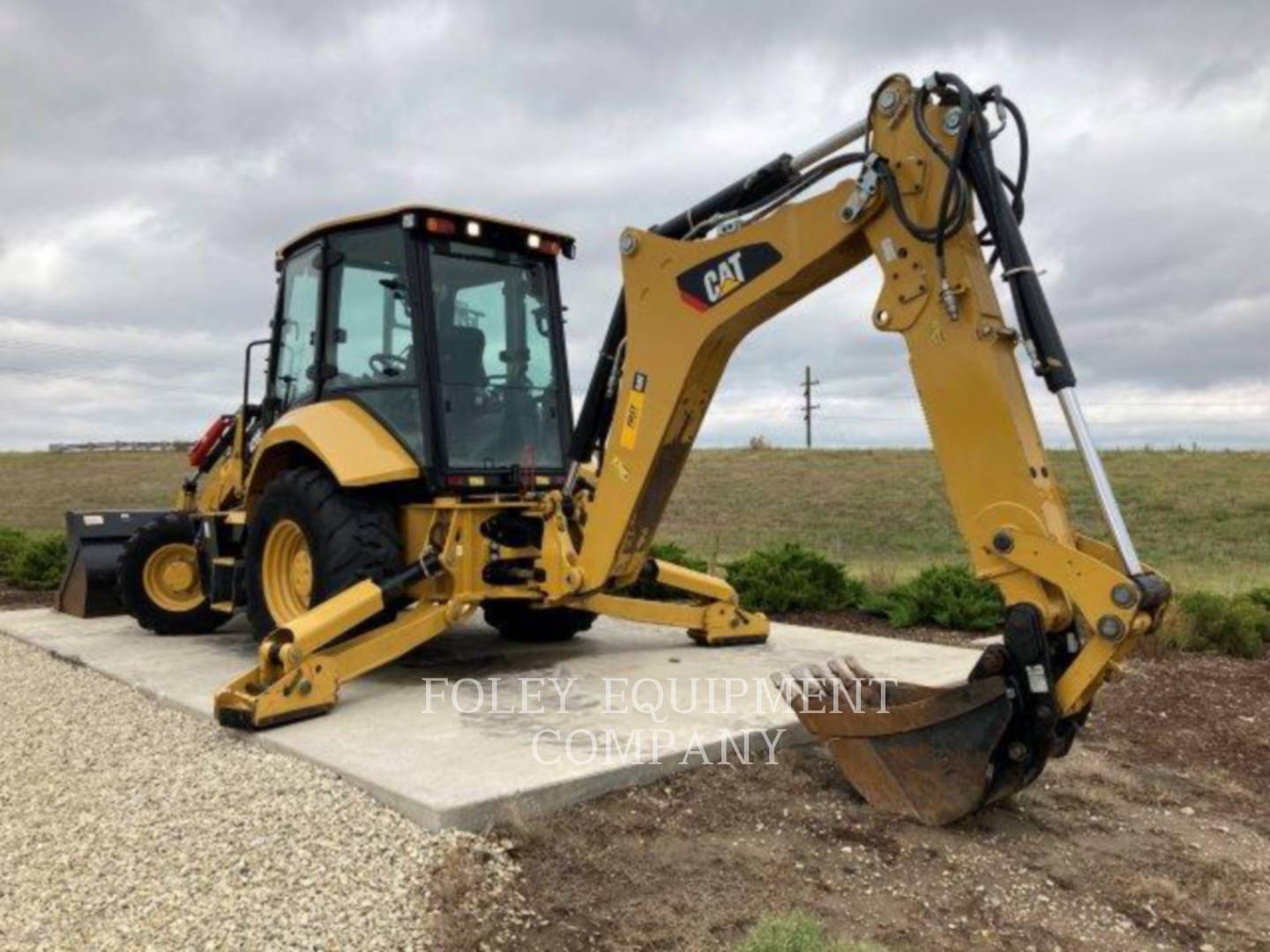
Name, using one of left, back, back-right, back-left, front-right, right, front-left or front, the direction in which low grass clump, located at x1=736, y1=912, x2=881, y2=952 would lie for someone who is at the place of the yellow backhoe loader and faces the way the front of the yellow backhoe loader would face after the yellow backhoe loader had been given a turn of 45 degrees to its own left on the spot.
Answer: left

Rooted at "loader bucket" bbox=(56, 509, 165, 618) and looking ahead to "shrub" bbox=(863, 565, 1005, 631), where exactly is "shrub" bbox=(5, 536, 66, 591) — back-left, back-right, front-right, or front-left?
back-left

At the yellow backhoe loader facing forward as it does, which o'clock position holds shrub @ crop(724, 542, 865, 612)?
The shrub is roughly at 2 o'clock from the yellow backhoe loader.

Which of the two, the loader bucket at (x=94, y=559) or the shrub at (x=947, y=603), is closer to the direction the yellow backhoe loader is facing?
the loader bucket

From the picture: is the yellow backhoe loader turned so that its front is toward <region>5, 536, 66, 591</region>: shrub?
yes

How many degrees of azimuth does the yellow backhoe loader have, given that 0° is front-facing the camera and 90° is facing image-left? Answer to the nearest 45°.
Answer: approximately 135°

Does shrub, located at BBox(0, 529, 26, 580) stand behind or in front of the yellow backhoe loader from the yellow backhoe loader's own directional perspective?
in front

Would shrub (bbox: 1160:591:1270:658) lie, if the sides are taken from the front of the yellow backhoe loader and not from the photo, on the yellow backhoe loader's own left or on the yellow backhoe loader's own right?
on the yellow backhoe loader's own right

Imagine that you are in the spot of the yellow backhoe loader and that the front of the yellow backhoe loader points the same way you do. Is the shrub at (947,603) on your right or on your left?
on your right

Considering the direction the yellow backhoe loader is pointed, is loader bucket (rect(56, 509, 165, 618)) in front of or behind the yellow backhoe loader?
in front

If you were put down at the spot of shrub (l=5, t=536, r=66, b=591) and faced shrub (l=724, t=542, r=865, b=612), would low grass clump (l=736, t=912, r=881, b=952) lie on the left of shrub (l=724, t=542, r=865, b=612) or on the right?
right
